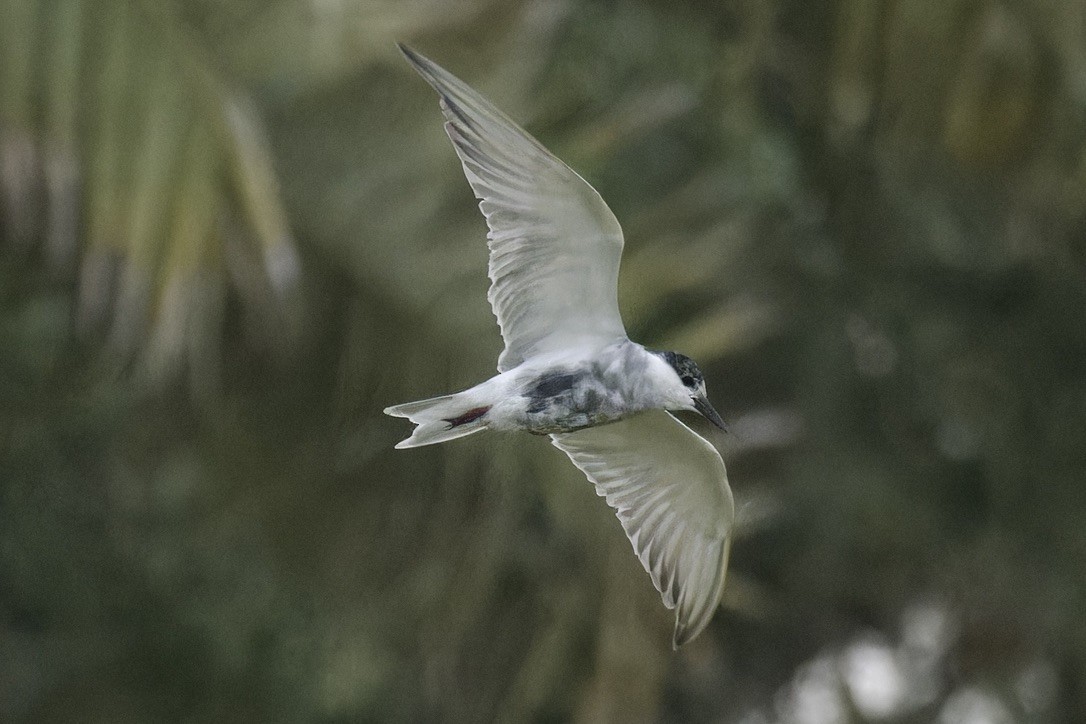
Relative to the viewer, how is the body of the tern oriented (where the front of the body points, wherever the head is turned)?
to the viewer's right
